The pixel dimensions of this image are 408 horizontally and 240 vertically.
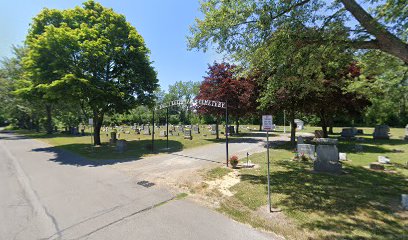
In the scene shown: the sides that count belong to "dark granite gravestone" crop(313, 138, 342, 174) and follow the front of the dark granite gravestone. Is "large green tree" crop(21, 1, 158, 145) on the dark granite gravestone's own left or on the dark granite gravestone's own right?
on the dark granite gravestone's own right

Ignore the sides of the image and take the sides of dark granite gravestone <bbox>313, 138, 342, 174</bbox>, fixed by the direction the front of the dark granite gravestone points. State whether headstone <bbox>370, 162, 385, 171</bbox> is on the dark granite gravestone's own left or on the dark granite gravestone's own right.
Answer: on the dark granite gravestone's own left

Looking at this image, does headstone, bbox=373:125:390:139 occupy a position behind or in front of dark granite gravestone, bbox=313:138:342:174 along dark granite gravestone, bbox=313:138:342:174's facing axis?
behind

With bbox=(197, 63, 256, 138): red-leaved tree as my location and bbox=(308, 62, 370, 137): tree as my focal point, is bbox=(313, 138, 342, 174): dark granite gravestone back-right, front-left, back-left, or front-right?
front-right

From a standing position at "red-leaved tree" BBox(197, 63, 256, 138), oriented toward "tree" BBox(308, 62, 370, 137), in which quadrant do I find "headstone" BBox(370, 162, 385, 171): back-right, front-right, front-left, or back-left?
front-right

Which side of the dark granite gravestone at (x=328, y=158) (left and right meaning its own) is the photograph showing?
front

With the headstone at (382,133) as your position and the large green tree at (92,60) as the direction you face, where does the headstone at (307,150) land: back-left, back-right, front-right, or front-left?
front-left

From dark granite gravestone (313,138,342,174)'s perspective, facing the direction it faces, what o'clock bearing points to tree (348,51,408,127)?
The tree is roughly at 7 o'clock from the dark granite gravestone.

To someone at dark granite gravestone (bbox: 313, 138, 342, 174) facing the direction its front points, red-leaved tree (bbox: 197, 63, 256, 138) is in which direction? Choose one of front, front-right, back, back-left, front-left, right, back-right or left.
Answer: back-right

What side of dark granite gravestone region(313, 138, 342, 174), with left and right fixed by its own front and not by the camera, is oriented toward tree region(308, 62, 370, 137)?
back
